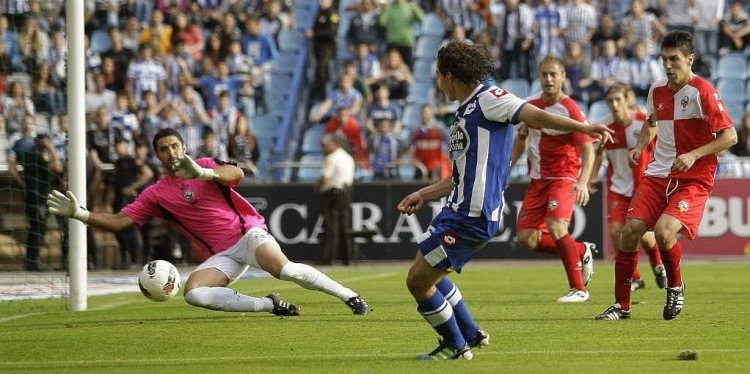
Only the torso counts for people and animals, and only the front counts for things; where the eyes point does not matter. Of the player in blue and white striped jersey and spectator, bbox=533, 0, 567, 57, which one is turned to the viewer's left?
the player in blue and white striped jersey

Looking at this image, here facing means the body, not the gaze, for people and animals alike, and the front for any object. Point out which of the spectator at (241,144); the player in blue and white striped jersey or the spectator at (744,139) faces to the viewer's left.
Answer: the player in blue and white striped jersey

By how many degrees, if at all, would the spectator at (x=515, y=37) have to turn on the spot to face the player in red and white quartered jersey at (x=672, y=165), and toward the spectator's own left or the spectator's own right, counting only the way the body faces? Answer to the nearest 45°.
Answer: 0° — they already face them

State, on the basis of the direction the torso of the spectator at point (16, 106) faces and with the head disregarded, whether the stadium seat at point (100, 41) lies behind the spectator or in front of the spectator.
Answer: behind

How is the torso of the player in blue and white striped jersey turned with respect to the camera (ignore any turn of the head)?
to the viewer's left

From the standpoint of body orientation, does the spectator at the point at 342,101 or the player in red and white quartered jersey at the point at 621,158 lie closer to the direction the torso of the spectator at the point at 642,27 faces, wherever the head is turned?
the player in red and white quartered jersey

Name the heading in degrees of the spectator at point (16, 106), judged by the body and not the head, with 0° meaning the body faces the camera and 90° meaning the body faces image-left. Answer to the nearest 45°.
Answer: approximately 0°
